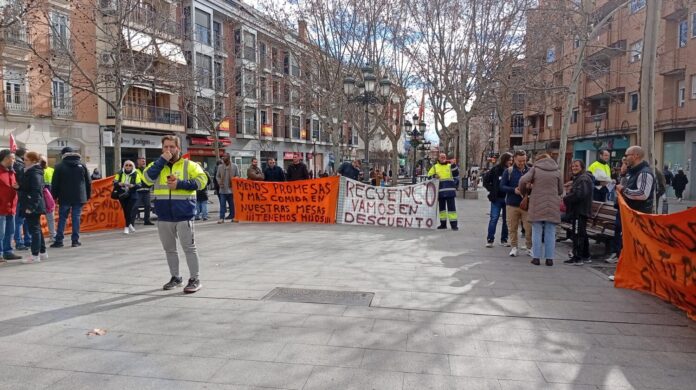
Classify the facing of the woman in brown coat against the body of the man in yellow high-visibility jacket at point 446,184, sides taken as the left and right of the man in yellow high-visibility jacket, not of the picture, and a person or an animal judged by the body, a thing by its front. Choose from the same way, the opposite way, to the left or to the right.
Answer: the opposite way

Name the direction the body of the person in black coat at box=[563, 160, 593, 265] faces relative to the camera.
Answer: to the viewer's left

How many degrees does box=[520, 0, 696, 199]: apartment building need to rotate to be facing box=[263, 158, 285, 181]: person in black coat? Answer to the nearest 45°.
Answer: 0° — it already faces them

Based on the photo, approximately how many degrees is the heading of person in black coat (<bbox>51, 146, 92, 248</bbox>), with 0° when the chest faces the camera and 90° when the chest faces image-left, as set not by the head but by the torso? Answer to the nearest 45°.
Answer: approximately 180°

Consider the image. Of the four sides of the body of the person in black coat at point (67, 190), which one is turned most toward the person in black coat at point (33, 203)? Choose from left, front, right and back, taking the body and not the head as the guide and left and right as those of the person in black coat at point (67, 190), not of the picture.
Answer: back

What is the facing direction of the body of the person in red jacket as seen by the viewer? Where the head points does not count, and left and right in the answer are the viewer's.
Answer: facing to the right of the viewer

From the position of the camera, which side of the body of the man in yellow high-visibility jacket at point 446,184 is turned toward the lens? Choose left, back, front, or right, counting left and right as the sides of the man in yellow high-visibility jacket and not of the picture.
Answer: front

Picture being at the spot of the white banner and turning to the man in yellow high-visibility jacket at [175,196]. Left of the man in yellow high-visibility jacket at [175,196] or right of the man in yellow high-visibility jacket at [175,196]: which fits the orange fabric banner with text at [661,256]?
left

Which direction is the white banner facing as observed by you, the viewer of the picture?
facing the viewer

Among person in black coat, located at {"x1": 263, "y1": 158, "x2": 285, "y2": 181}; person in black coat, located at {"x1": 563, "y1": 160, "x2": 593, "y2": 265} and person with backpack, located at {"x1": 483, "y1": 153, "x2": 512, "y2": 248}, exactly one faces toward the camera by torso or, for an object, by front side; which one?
person in black coat, located at {"x1": 263, "y1": 158, "x2": 285, "y2": 181}

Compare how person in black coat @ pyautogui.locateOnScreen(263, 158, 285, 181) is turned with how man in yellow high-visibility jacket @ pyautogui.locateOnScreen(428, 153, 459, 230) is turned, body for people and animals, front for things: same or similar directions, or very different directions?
same or similar directions

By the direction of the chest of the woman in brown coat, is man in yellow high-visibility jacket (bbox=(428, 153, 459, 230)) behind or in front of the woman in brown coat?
in front
